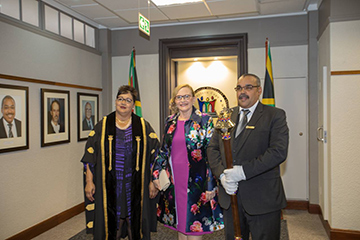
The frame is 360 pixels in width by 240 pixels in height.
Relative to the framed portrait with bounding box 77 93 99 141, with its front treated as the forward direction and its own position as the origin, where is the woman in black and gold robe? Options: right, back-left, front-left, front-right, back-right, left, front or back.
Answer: front-right

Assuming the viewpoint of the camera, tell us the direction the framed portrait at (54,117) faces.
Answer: facing the viewer and to the right of the viewer

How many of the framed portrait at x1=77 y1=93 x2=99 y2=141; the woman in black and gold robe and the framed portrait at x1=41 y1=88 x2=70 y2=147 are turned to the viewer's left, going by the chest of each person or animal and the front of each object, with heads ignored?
0

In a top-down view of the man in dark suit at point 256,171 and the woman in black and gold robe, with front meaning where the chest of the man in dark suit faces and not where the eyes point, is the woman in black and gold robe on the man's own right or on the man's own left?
on the man's own right

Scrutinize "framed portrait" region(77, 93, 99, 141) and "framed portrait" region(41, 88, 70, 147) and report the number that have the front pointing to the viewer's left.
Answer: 0

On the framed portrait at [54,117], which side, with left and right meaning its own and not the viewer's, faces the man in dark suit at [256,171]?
front

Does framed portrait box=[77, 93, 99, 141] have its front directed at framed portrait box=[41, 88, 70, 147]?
no

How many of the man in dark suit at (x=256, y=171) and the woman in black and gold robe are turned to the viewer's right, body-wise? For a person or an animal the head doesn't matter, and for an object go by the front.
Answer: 0

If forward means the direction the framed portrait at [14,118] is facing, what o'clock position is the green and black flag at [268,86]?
The green and black flag is roughly at 11 o'clock from the framed portrait.

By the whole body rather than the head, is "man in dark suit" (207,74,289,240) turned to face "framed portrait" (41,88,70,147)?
no

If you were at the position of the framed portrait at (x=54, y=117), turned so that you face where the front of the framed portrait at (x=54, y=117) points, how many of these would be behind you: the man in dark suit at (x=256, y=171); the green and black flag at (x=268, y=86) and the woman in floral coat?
0

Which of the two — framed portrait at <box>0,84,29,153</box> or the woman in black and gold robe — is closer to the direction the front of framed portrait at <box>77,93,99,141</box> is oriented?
the woman in black and gold robe

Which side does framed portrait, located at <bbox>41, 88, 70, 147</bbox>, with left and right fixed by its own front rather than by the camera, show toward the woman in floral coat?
front

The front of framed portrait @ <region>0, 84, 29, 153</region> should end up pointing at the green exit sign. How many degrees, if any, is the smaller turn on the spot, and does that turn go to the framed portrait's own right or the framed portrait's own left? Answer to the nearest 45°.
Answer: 0° — it already faces it

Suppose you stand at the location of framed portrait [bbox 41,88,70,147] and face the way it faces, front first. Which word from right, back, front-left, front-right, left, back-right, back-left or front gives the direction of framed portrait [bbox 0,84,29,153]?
right

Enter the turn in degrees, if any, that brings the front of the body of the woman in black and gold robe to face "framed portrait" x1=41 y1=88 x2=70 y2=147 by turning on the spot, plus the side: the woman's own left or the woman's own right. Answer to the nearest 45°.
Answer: approximately 135° to the woman's own right

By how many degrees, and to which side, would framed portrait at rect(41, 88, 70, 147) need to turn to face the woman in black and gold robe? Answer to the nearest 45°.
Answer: approximately 45° to its right

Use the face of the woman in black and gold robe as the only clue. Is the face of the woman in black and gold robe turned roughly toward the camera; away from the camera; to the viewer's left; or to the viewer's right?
toward the camera

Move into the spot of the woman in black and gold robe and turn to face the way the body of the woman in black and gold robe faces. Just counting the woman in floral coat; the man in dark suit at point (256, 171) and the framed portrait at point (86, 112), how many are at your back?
1

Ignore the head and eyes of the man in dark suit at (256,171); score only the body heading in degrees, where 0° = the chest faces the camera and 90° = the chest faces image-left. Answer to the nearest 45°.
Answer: approximately 45°
